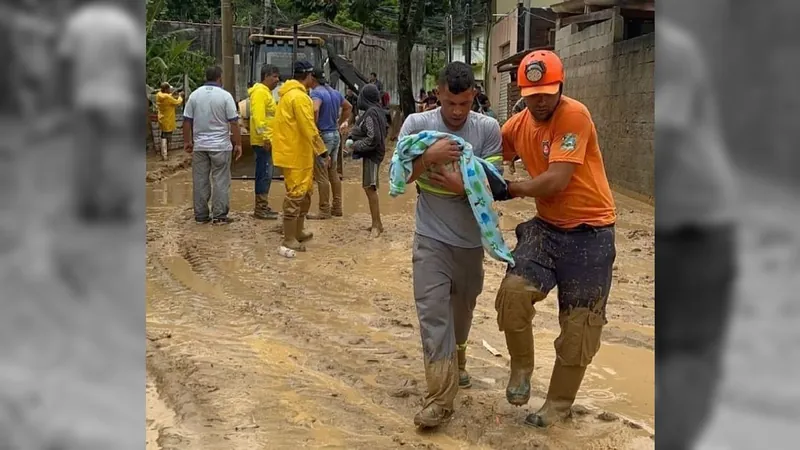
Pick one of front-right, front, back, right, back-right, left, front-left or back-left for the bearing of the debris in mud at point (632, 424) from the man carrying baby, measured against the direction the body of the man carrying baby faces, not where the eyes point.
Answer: left

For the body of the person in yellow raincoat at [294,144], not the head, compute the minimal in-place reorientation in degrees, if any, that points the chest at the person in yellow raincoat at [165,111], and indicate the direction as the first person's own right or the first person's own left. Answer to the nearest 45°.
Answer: approximately 90° to the first person's own left

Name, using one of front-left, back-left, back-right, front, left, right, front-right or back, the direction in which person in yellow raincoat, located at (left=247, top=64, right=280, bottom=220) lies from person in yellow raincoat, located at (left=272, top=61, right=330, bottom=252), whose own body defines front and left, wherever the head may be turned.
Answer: left

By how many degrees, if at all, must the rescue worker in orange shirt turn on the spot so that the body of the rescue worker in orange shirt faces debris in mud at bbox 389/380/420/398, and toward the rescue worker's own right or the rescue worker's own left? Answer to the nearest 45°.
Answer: approximately 90° to the rescue worker's own right

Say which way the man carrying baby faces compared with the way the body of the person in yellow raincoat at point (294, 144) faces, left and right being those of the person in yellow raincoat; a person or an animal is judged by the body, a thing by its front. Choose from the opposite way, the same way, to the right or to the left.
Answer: to the right

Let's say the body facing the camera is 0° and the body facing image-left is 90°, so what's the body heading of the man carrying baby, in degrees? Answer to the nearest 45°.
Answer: approximately 0°

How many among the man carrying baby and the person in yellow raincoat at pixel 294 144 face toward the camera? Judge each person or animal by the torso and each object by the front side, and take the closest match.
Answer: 1

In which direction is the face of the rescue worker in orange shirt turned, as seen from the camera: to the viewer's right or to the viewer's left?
to the viewer's left

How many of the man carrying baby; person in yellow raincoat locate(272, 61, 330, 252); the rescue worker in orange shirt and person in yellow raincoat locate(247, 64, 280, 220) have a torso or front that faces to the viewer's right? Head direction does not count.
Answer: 2

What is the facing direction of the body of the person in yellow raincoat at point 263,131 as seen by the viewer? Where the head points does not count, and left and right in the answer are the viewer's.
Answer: facing to the right of the viewer

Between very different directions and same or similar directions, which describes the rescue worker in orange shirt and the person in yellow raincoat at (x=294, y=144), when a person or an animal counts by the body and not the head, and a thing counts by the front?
very different directions

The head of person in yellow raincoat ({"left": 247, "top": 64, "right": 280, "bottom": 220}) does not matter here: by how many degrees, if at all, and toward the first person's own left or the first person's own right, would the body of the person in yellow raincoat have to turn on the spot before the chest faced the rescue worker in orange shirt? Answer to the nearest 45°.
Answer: approximately 90° to the first person's own right

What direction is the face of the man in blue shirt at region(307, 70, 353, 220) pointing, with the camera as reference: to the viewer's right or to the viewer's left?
to the viewer's left

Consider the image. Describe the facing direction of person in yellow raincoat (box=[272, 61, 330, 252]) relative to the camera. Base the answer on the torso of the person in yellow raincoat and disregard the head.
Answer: to the viewer's right

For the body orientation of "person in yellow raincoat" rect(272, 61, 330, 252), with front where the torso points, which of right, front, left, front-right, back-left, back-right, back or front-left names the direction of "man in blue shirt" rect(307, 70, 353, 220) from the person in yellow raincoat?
left
